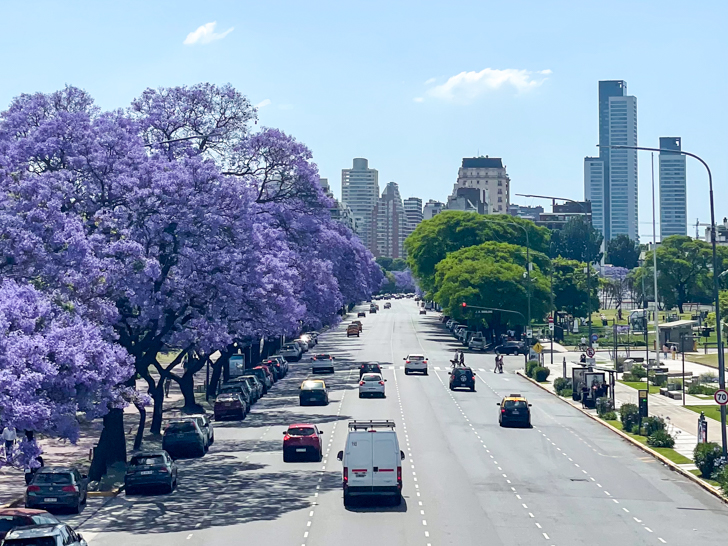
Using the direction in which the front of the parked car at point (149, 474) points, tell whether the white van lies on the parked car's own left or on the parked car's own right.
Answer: on the parked car's own right

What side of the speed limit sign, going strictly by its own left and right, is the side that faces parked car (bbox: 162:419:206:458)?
right

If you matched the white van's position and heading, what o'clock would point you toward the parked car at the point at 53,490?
The parked car is roughly at 9 o'clock from the white van.

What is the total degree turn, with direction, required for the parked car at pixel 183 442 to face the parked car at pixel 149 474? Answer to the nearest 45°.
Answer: approximately 180°

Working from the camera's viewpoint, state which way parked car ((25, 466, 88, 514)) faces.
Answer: facing away from the viewer

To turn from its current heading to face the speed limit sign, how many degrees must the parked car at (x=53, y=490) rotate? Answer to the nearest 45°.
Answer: approximately 90° to its right

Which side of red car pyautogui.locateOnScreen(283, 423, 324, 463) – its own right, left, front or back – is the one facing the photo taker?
back

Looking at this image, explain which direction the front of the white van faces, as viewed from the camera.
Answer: facing away from the viewer

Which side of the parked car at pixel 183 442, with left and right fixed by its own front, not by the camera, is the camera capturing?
back

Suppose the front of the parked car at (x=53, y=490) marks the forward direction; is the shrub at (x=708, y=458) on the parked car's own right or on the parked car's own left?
on the parked car's own right

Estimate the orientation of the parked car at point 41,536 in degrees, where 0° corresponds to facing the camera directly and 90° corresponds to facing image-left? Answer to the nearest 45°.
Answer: approximately 225°

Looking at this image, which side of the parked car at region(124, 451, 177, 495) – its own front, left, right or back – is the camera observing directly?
back

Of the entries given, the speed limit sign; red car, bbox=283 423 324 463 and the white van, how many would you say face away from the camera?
2

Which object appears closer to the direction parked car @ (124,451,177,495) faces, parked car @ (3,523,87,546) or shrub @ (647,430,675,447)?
the shrub

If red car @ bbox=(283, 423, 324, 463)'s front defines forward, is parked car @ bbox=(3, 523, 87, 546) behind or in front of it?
behind
